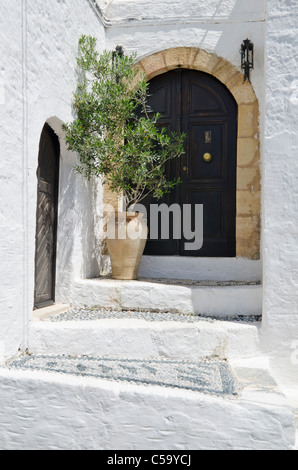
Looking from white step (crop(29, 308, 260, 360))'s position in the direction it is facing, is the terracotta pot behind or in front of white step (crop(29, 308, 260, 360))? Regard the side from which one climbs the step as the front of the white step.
behind

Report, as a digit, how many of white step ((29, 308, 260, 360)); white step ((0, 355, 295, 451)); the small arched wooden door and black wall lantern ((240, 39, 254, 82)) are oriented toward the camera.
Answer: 3

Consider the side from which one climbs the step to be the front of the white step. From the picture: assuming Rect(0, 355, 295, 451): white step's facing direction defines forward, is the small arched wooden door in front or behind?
behind

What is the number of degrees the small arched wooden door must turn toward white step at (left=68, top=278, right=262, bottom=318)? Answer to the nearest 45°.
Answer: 0° — it already faces it

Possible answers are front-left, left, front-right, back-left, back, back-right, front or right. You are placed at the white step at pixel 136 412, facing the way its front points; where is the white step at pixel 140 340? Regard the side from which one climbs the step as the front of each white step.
back

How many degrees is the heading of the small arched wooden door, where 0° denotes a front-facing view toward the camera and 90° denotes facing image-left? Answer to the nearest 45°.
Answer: approximately 270°

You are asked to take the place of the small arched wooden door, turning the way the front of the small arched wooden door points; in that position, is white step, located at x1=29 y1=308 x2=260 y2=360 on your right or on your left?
on your right

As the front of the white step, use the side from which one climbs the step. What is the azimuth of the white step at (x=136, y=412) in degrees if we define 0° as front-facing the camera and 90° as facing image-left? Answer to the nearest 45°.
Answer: approximately 0°

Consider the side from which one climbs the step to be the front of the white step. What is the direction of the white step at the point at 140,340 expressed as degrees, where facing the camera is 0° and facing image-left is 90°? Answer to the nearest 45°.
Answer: approximately 0°

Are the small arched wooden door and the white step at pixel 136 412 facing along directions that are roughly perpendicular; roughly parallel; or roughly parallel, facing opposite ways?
roughly perpendicular
